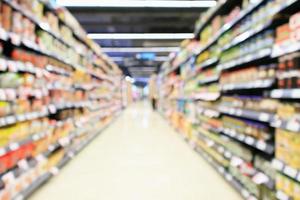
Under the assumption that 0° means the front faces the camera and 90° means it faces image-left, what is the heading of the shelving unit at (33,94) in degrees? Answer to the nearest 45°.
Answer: approximately 270°

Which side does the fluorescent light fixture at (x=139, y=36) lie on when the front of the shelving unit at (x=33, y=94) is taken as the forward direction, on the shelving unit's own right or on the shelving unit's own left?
on the shelving unit's own left

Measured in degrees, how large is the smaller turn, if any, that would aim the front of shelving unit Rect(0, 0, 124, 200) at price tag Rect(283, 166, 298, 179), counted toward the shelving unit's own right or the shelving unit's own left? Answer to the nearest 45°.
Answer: approximately 45° to the shelving unit's own right

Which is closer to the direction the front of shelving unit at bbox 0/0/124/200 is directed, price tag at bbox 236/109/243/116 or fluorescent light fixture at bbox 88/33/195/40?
the price tag
